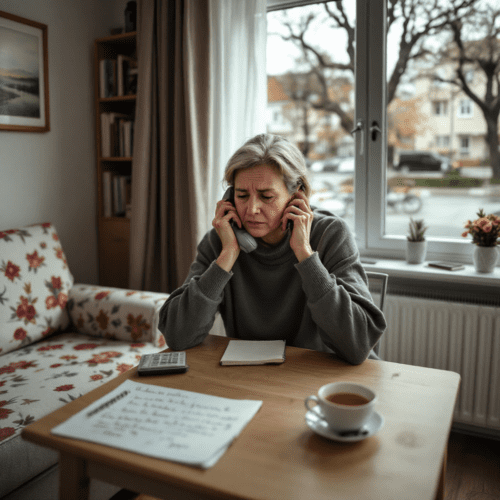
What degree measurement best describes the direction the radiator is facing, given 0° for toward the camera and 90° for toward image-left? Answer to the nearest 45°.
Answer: approximately 45°

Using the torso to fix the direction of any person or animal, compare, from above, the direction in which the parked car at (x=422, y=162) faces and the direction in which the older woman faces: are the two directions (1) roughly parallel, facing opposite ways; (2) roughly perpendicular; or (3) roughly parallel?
roughly perpendicular

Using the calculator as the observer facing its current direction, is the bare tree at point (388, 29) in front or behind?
behind

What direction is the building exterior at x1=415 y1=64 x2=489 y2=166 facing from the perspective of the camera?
toward the camera

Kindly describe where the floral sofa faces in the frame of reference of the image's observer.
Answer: facing the viewer and to the right of the viewer

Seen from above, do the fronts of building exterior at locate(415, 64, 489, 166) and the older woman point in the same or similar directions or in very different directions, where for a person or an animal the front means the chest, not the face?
same or similar directions

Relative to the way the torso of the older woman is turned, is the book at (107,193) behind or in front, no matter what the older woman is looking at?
behind

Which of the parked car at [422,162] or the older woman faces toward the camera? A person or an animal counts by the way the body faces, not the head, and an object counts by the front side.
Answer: the older woman

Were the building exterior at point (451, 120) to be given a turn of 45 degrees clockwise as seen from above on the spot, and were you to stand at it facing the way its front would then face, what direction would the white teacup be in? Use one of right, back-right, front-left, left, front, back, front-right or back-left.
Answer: front-left

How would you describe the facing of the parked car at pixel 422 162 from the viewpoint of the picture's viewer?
facing to the right of the viewer

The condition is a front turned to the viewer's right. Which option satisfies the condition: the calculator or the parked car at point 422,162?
the parked car

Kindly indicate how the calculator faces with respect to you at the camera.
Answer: facing the viewer

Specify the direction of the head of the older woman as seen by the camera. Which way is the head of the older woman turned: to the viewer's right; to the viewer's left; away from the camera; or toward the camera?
toward the camera
